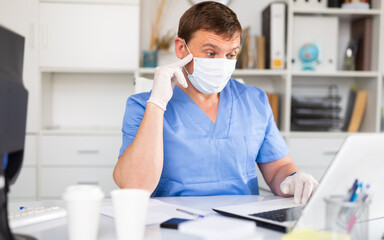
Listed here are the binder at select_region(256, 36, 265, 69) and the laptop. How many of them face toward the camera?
1

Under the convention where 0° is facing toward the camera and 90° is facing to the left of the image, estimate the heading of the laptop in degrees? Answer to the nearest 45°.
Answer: approximately 135°

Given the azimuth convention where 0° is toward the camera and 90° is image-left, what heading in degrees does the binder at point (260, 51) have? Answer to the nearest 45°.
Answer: approximately 0°

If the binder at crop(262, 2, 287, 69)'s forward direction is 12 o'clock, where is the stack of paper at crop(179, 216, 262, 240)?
The stack of paper is roughly at 12 o'clock from the binder.

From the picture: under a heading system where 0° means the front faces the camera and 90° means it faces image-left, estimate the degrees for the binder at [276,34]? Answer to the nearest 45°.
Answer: approximately 0°

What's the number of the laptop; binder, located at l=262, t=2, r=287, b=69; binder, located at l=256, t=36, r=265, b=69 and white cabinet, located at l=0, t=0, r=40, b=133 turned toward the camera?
3
